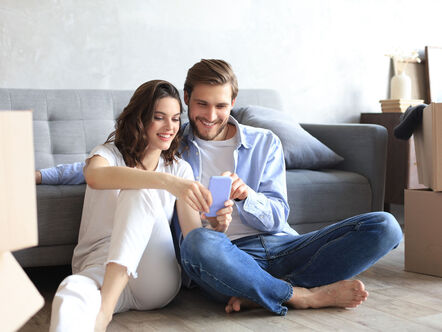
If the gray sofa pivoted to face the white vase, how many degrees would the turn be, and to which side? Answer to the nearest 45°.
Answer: approximately 135° to its left

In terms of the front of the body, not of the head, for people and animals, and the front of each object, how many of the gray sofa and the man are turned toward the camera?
2

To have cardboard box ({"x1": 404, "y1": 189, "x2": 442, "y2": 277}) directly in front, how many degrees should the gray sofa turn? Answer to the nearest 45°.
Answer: approximately 45° to its left

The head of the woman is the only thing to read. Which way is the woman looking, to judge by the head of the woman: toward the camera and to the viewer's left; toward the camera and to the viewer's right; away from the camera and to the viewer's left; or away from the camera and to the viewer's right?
toward the camera and to the viewer's right

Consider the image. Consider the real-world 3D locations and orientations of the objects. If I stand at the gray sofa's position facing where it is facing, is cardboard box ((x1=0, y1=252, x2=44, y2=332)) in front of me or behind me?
in front

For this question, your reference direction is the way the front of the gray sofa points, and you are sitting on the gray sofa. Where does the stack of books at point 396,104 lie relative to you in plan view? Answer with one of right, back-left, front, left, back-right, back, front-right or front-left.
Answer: back-left

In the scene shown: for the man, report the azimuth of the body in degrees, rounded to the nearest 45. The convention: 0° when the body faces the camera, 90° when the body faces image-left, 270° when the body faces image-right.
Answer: approximately 0°
